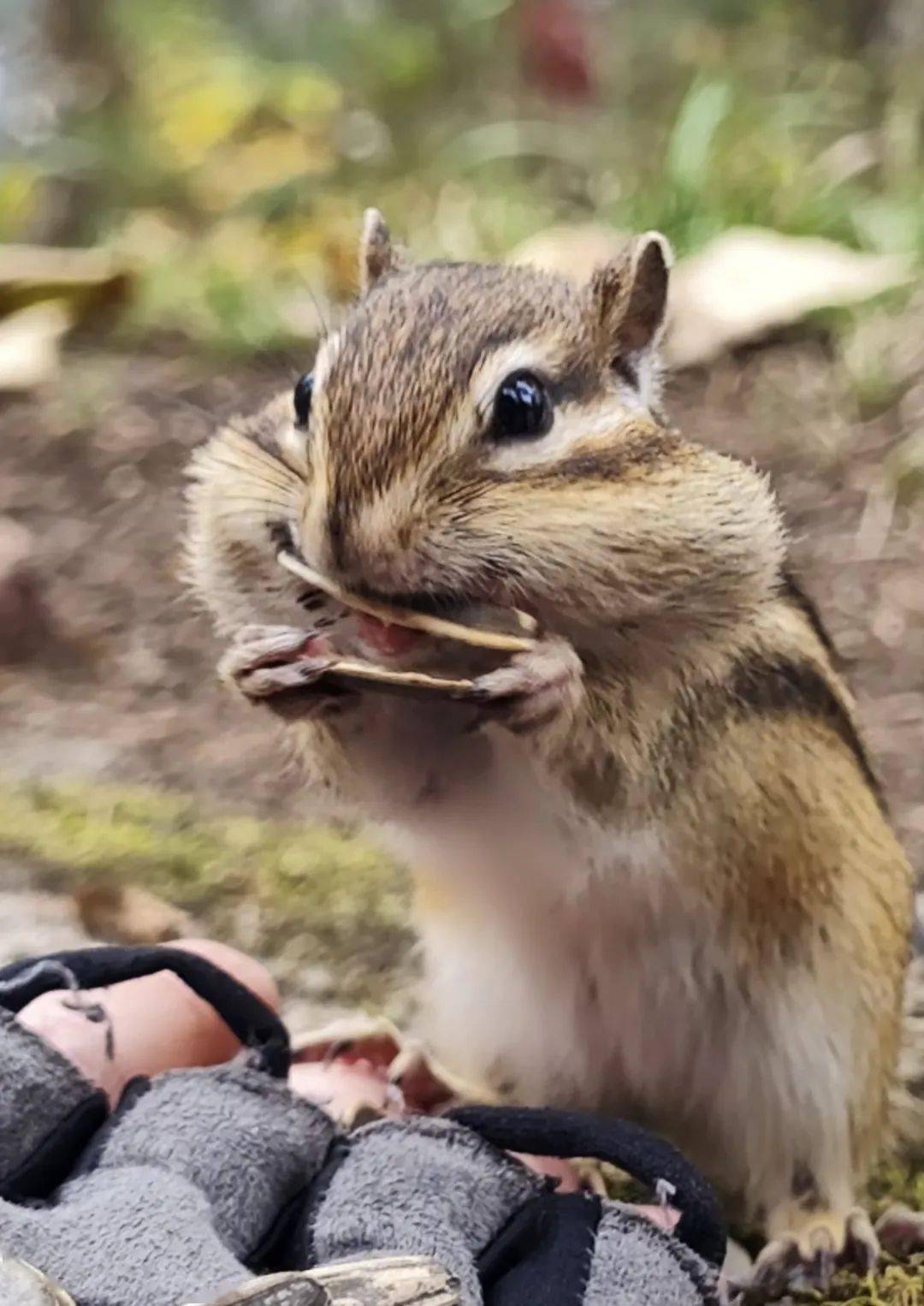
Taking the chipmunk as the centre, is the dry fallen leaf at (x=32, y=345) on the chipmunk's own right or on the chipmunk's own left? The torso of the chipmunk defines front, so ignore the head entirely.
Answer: on the chipmunk's own right

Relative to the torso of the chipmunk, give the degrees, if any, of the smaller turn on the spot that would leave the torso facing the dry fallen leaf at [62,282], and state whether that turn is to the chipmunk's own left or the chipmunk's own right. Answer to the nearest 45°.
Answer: approximately 90° to the chipmunk's own right

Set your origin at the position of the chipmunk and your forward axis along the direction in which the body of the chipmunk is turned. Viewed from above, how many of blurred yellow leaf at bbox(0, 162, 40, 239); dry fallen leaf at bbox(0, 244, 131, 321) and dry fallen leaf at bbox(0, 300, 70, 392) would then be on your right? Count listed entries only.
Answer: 3

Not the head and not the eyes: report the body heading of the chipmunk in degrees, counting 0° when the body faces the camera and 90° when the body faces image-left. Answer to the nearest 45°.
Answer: approximately 45°

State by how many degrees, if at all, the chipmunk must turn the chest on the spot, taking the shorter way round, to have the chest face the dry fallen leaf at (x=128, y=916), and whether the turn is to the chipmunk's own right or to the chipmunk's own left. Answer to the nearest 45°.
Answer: approximately 90° to the chipmunk's own right
